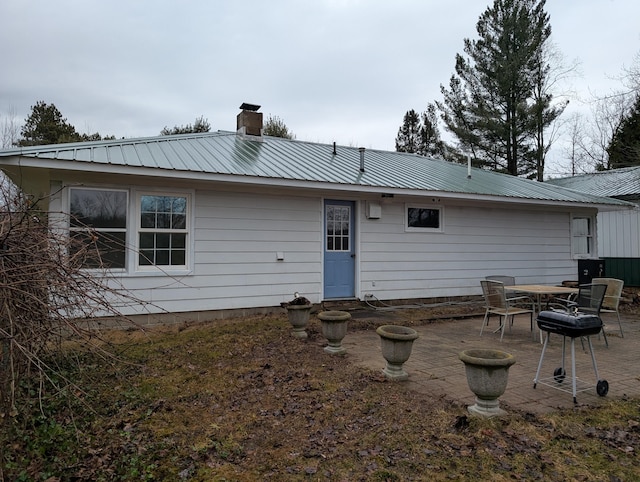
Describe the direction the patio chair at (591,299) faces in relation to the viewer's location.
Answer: facing away from the viewer and to the left of the viewer

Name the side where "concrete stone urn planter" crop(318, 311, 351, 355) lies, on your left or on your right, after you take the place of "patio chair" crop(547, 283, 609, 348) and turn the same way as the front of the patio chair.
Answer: on your left

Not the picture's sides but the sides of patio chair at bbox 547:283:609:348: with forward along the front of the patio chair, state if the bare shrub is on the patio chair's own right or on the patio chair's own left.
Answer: on the patio chair's own left

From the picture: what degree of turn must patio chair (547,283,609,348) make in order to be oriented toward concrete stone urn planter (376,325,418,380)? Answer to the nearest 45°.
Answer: approximately 90° to its left

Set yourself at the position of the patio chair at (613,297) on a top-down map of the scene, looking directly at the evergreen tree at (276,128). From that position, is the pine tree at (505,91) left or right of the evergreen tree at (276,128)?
right

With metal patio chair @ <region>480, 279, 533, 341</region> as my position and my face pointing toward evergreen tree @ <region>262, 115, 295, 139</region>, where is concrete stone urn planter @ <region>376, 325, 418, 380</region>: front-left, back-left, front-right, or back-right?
back-left

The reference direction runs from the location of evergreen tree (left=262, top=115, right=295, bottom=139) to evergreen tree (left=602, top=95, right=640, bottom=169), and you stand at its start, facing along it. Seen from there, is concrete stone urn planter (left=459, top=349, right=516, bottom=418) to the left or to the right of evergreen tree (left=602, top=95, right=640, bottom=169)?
right
